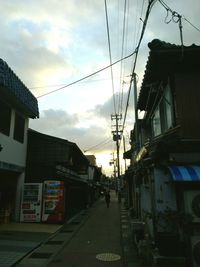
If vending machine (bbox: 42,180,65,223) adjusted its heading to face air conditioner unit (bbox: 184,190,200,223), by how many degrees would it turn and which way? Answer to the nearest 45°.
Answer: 0° — it already faces it

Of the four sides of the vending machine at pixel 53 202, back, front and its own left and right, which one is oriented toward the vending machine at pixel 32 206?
right

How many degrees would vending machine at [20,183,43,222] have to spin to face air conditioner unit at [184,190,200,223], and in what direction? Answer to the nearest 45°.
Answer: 0° — it already faces it

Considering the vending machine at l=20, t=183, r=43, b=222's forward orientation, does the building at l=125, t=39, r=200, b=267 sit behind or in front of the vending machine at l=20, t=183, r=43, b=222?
in front
